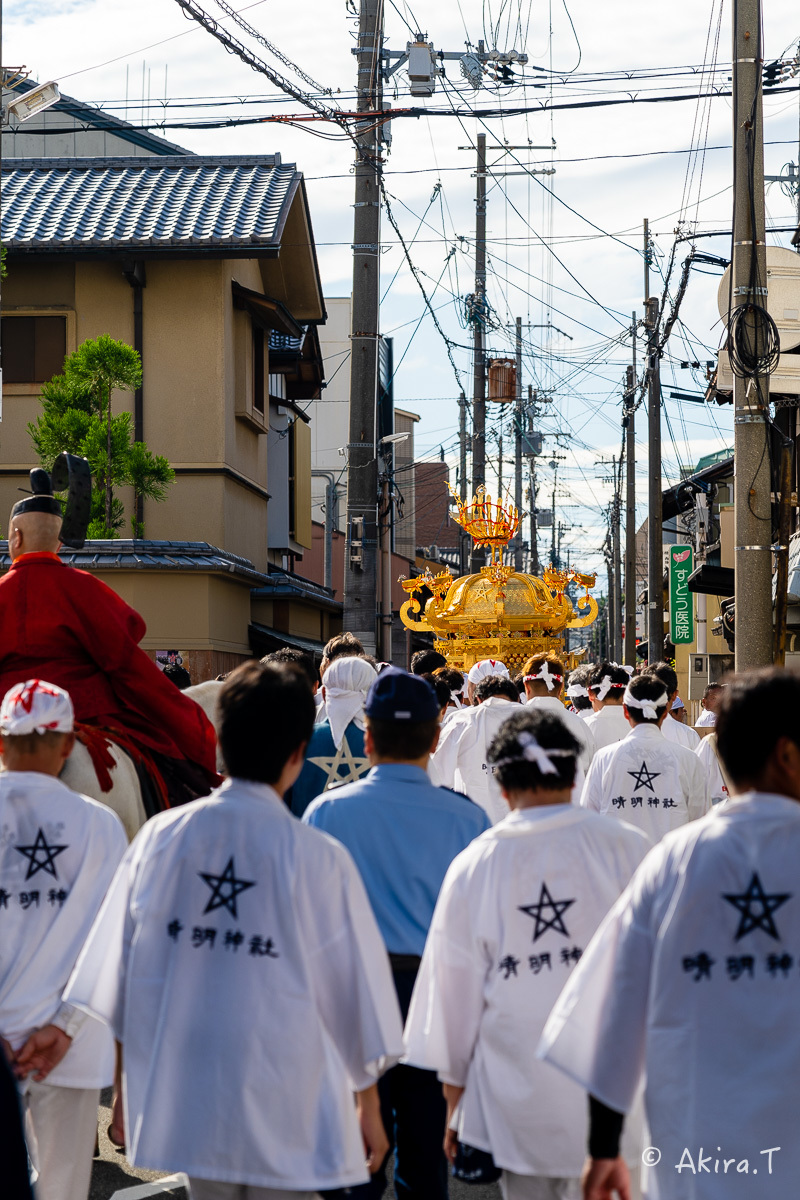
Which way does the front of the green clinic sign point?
toward the camera

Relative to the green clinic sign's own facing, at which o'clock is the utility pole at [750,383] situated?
The utility pole is roughly at 12 o'clock from the green clinic sign.

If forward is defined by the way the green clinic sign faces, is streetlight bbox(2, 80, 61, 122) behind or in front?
in front

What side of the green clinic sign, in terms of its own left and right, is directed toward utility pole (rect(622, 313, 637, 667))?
back

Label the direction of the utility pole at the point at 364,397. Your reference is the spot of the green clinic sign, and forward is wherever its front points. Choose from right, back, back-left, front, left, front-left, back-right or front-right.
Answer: front

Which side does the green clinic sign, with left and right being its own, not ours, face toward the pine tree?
front

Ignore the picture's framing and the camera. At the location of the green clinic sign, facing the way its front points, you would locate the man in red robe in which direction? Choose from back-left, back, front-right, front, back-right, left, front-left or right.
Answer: front

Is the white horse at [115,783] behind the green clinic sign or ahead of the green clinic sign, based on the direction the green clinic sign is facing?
ahead

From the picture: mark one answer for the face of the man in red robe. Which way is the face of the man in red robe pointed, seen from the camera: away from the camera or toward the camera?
away from the camera

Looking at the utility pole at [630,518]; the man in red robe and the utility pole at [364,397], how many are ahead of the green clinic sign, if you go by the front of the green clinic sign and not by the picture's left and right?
2

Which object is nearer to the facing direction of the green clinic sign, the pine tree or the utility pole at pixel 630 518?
the pine tree

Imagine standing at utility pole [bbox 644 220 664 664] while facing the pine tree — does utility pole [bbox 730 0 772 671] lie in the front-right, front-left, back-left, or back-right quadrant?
front-left
